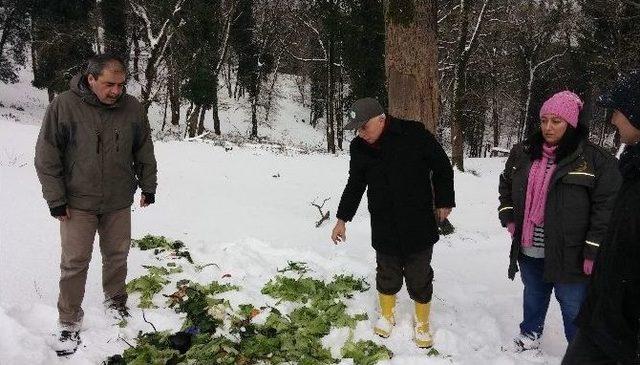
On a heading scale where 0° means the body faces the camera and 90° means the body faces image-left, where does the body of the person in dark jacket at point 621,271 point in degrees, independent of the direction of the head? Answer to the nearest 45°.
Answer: approximately 90°

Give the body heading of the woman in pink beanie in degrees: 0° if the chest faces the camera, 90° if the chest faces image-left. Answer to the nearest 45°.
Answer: approximately 45°

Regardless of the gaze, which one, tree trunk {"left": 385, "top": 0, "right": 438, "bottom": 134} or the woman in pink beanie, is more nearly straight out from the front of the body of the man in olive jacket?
the woman in pink beanie

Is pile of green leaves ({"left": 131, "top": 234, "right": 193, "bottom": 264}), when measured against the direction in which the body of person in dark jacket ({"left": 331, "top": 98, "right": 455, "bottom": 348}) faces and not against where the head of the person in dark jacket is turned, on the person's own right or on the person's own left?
on the person's own right

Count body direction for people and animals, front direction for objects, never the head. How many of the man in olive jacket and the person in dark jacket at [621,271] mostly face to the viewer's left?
1

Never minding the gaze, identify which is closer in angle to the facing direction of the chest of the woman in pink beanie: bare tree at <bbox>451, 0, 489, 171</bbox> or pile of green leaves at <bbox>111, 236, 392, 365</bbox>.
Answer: the pile of green leaves

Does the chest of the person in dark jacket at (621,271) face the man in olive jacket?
yes

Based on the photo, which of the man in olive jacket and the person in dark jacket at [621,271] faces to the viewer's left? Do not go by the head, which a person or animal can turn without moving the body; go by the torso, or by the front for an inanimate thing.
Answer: the person in dark jacket
